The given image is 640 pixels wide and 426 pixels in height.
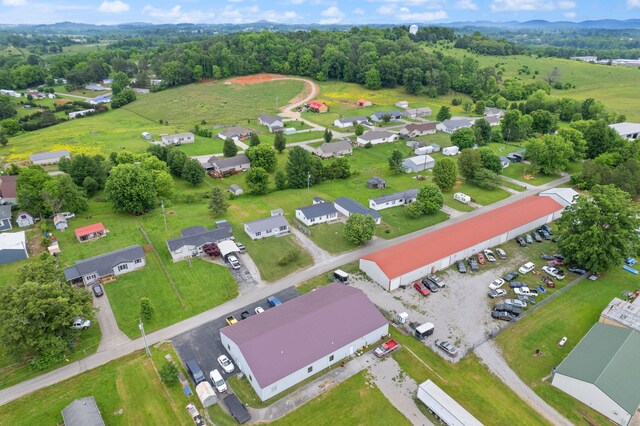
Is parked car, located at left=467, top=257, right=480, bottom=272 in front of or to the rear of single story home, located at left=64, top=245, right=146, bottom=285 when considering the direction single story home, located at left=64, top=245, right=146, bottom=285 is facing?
in front

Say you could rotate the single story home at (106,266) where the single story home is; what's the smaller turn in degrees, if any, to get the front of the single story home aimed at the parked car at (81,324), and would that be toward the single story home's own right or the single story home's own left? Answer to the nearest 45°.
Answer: approximately 45° to the single story home's own right

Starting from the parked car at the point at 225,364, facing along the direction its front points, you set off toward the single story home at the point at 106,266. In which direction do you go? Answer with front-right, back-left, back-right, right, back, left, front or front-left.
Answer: back

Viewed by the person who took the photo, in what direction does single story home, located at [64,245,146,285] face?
facing the viewer and to the right of the viewer

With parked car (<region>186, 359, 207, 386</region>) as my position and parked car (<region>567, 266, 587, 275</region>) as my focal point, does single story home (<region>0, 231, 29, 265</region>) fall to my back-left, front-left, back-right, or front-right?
back-left

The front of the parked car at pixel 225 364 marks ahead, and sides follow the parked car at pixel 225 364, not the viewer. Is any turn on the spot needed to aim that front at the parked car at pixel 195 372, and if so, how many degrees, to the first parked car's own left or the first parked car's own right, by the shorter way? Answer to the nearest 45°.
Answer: approximately 135° to the first parked car's own right

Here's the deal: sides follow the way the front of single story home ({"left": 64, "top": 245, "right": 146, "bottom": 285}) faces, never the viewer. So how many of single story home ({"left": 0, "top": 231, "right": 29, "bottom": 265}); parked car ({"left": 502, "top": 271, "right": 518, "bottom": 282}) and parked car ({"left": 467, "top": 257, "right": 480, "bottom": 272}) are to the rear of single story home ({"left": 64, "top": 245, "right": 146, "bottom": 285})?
1
